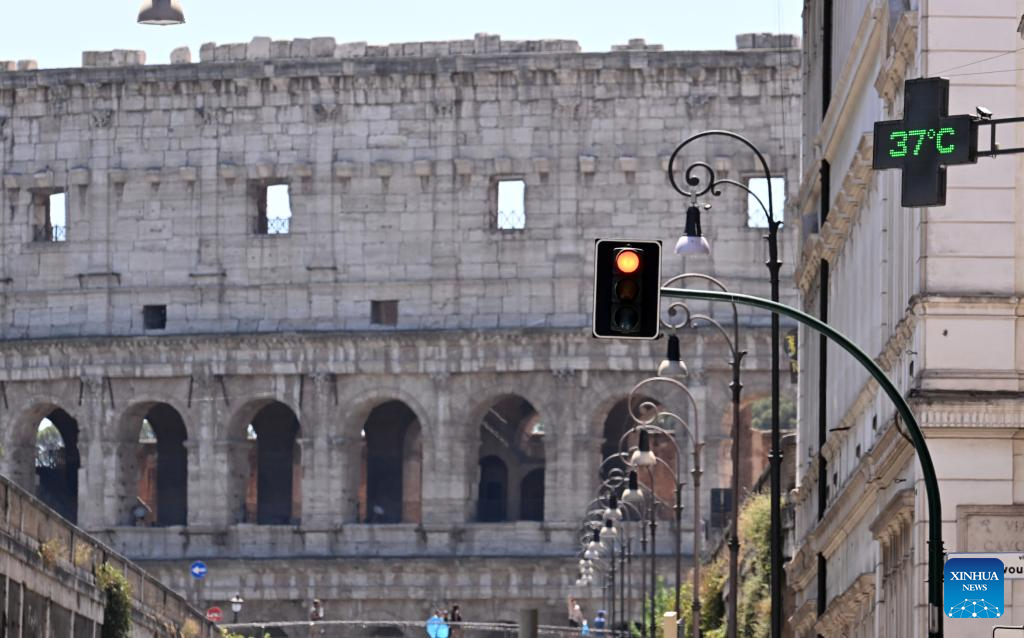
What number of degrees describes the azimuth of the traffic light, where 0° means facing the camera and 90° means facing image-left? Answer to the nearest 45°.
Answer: approximately 0°

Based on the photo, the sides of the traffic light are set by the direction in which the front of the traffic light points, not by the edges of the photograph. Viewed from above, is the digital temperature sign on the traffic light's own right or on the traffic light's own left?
on the traffic light's own left

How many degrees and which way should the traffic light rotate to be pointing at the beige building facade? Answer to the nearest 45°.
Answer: approximately 135° to its left
